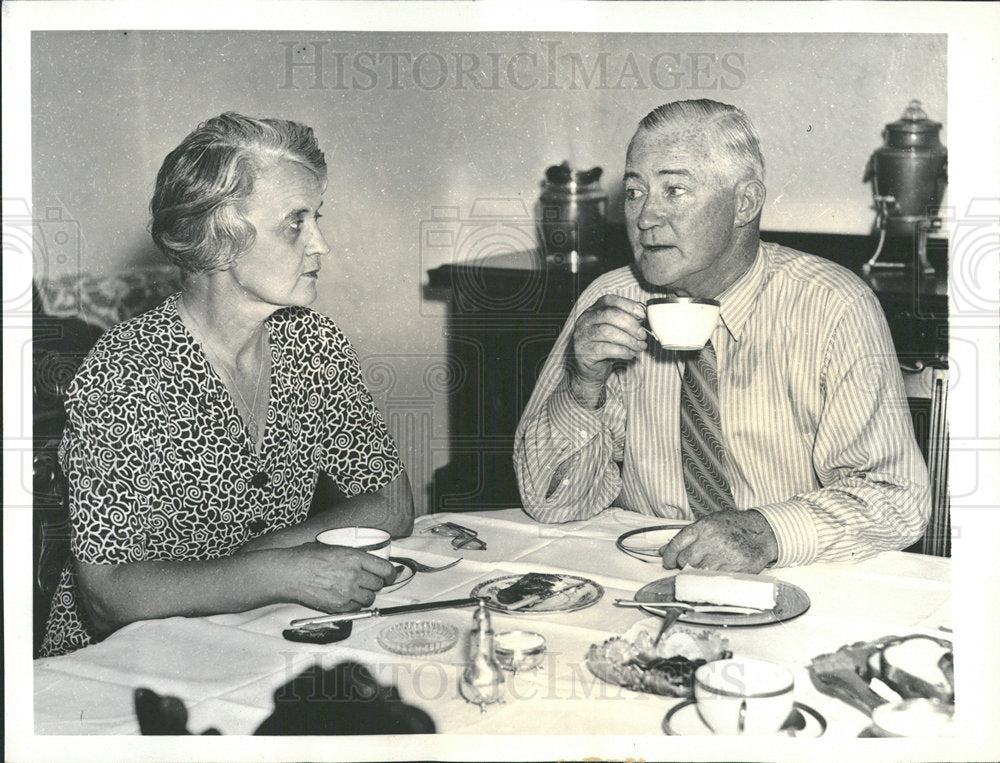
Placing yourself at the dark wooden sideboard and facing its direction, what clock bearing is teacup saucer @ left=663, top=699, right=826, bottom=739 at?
The teacup saucer is roughly at 11 o'clock from the dark wooden sideboard.

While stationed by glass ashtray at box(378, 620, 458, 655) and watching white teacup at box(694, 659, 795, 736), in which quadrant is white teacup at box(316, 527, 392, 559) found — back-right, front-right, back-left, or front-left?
back-left

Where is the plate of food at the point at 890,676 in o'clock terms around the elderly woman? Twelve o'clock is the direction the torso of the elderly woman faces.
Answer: The plate of food is roughly at 12 o'clock from the elderly woman.

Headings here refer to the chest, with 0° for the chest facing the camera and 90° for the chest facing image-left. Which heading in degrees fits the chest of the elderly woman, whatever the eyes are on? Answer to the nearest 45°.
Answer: approximately 315°

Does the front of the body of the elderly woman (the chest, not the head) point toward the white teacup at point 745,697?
yes

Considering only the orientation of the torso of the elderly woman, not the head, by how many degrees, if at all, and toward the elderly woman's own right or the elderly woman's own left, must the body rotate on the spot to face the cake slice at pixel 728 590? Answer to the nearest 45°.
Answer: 0° — they already face it
